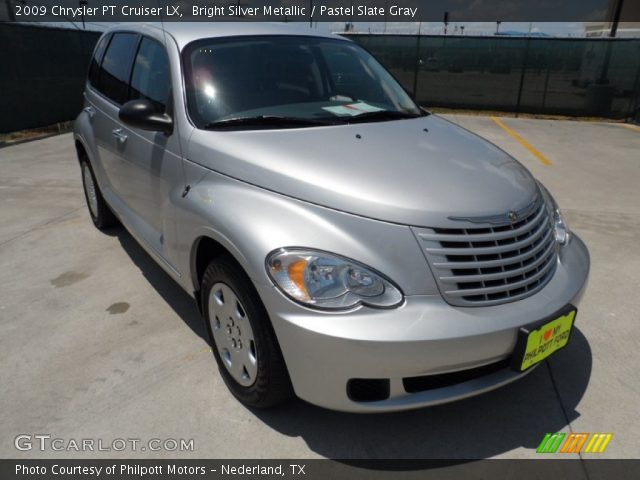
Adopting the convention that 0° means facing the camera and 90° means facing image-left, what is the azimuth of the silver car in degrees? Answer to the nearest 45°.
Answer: approximately 315°

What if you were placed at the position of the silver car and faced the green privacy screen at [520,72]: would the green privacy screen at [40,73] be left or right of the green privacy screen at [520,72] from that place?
left

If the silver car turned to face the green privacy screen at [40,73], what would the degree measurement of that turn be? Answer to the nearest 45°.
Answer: approximately 180°

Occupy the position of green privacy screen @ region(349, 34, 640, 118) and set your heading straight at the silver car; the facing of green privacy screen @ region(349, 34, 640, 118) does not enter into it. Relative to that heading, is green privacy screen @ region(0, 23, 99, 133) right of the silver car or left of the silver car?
right

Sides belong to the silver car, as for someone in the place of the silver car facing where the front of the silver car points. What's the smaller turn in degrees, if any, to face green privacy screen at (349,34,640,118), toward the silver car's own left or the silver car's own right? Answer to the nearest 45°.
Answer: approximately 135° to the silver car's own left
